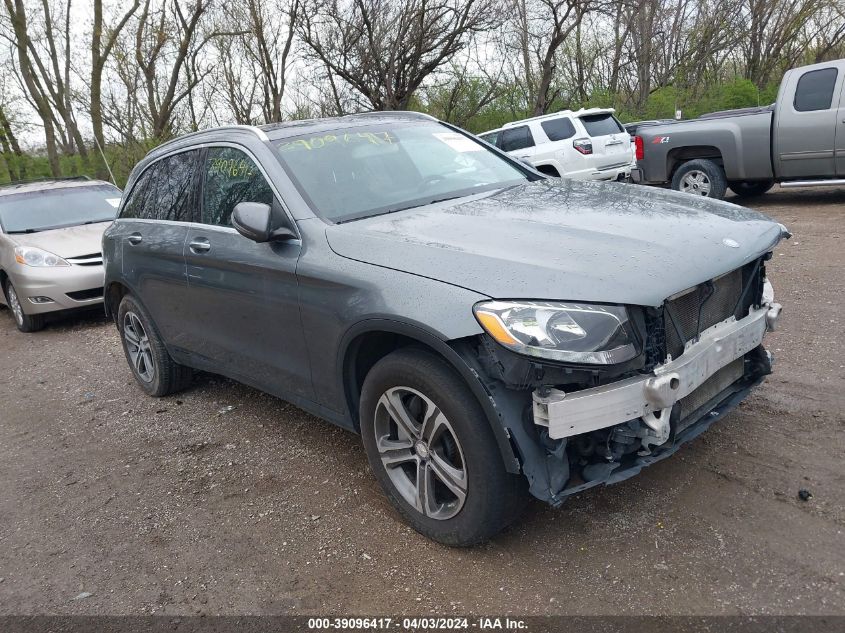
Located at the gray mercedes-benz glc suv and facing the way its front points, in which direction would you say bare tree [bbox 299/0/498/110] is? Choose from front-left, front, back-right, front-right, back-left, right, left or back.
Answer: back-left

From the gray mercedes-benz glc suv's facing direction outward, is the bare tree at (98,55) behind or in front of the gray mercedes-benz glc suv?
behind

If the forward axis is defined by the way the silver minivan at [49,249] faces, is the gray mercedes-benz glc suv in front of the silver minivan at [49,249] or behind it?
in front

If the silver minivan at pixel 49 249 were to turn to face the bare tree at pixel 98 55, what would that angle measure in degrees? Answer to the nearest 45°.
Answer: approximately 135° to its left

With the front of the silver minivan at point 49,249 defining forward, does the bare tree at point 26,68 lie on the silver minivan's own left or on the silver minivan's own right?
on the silver minivan's own left

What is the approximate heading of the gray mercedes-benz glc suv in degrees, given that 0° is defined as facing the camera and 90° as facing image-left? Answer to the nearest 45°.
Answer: approximately 315°

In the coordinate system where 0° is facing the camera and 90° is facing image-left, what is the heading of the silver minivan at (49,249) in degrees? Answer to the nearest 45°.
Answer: approximately 315°

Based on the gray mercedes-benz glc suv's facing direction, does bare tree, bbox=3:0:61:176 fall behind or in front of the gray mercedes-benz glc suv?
behind
